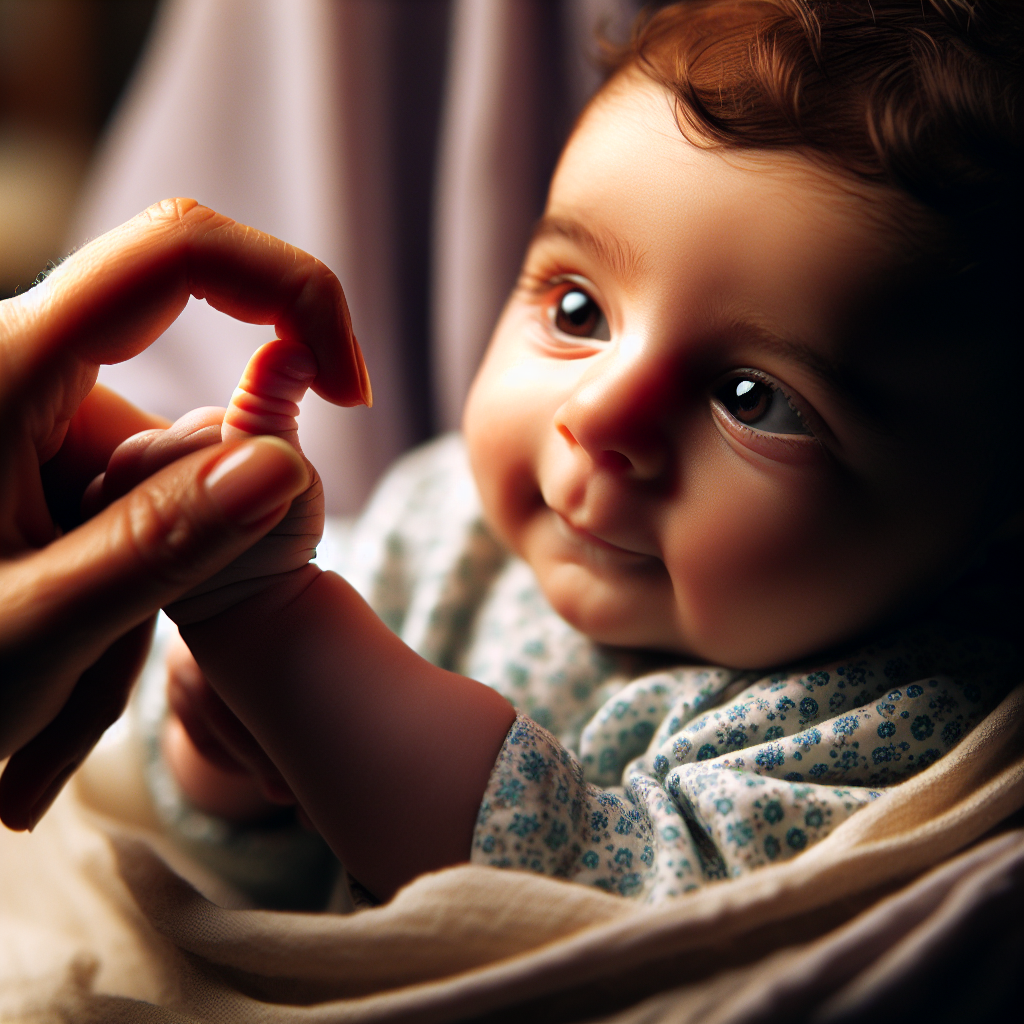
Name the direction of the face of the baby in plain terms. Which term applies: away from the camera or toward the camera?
toward the camera

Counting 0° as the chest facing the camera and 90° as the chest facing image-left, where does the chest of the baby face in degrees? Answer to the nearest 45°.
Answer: approximately 45°
